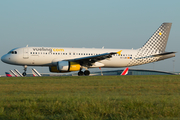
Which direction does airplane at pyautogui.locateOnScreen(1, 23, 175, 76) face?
to the viewer's left
